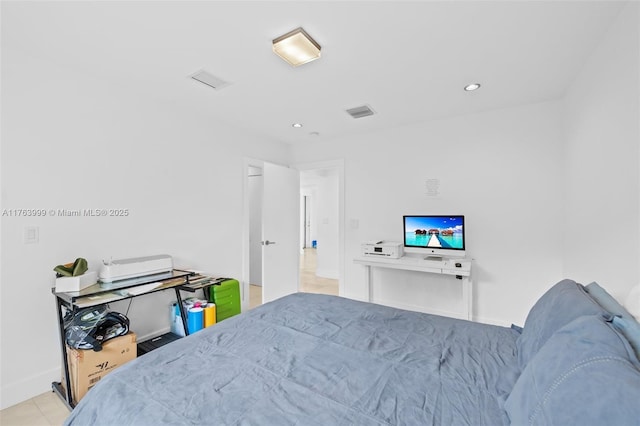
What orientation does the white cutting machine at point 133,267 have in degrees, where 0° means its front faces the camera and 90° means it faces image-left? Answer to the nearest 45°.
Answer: approximately 315°

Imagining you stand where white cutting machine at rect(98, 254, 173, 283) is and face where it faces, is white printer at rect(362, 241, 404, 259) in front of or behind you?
in front

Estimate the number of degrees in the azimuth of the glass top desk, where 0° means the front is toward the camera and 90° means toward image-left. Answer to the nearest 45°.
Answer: approximately 315°

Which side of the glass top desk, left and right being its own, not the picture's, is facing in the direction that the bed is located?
front

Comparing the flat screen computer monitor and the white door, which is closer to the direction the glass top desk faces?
the flat screen computer monitor

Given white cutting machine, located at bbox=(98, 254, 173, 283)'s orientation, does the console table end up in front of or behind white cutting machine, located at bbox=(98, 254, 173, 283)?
in front

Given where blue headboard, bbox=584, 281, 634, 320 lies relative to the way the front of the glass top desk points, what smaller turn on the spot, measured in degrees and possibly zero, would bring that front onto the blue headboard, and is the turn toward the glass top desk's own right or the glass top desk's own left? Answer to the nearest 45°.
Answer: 0° — it already faces it
